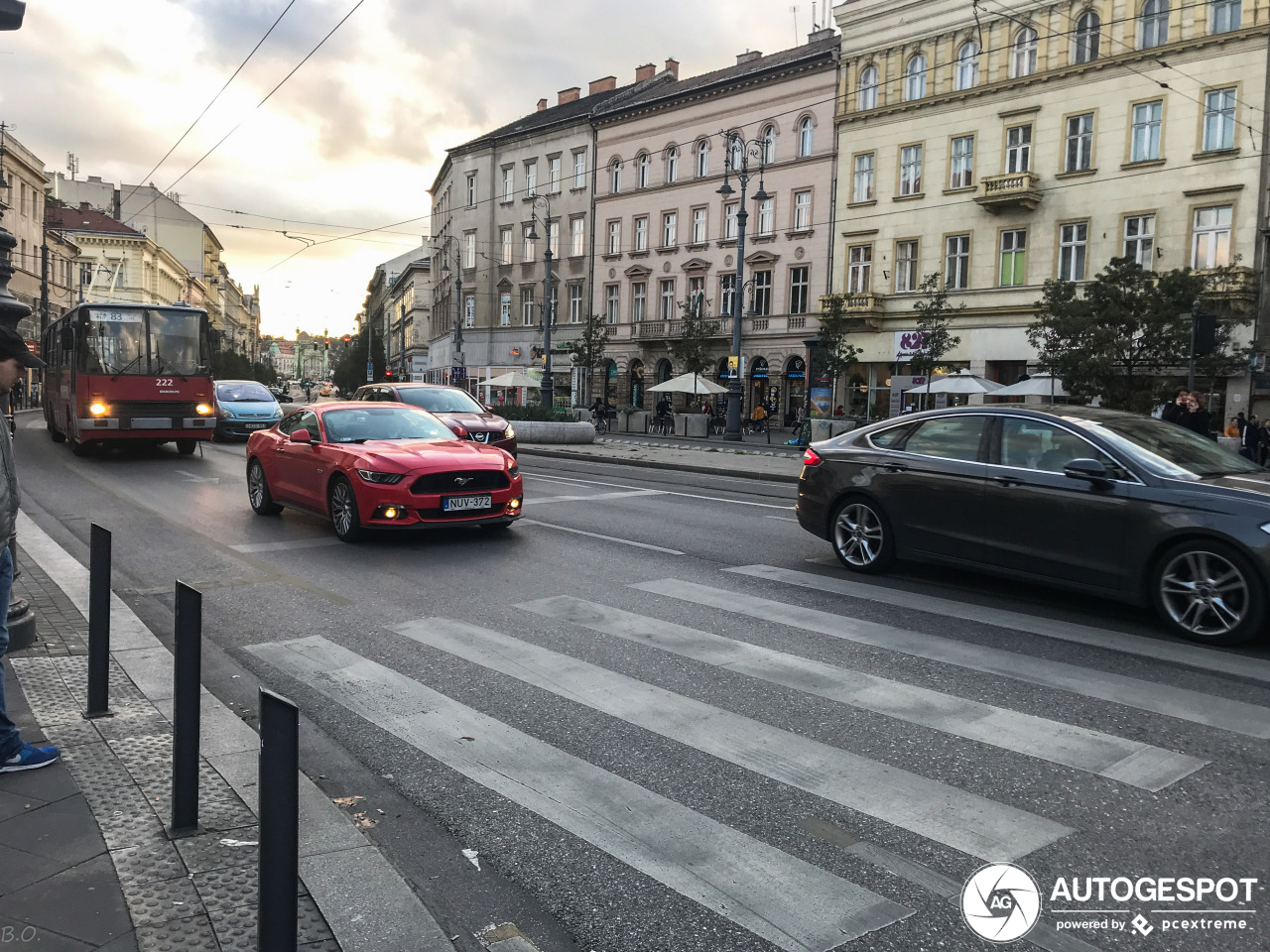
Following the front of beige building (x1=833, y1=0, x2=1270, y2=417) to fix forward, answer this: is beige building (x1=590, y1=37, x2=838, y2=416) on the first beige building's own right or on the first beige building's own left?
on the first beige building's own right

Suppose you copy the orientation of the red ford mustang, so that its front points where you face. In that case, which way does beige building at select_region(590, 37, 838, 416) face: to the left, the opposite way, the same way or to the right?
to the right

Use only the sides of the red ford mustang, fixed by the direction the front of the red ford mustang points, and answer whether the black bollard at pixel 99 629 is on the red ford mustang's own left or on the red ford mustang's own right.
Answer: on the red ford mustang's own right
